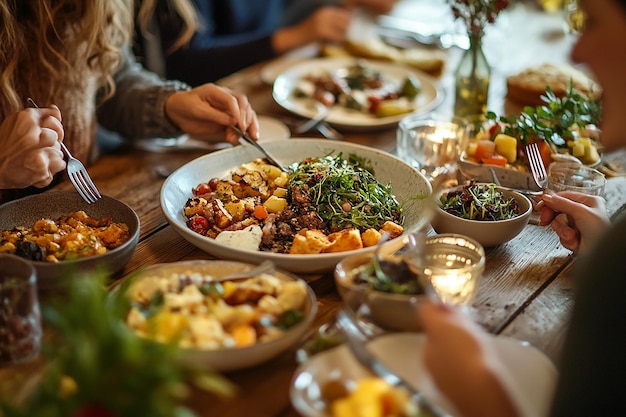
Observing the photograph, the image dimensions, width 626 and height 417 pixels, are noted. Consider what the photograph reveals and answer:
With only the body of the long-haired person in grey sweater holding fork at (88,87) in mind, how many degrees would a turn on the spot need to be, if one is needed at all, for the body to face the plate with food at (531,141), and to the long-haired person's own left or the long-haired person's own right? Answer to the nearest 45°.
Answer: approximately 45° to the long-haired person's own left

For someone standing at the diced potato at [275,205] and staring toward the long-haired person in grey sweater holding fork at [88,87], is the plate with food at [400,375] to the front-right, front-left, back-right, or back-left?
back-left

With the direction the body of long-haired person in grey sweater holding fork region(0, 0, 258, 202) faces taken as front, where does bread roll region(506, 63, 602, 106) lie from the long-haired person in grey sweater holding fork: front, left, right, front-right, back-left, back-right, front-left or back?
front-left

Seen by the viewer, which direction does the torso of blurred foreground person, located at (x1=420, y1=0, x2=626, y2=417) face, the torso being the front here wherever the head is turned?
to the viewer's left

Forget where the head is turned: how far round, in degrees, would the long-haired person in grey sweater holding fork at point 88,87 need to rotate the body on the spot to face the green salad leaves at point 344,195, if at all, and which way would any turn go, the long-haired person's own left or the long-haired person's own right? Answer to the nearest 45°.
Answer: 0° — they already face it

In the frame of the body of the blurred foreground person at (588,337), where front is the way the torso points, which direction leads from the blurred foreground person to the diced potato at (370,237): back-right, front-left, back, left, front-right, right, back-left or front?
front-right

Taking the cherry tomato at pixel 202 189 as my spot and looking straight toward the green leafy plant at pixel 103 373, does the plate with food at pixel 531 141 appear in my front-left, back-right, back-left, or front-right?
back-left

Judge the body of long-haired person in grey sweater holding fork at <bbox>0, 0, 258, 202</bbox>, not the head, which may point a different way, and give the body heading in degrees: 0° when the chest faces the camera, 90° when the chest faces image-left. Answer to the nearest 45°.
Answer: approximately 315°

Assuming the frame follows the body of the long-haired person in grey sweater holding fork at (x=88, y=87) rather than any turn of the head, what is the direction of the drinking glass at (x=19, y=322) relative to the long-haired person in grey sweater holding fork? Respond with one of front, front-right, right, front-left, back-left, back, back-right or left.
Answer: front-right

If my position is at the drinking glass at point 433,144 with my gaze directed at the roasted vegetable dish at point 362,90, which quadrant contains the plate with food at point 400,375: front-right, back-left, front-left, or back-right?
back-left

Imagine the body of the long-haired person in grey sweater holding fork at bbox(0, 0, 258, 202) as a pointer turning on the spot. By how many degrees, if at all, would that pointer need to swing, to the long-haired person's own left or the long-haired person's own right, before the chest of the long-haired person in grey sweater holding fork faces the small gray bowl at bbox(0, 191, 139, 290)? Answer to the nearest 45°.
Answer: approximately 45° to the long-haired person's own right

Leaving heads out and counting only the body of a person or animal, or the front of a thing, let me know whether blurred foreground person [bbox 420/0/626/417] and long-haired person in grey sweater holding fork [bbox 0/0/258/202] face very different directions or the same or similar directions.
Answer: very different directions

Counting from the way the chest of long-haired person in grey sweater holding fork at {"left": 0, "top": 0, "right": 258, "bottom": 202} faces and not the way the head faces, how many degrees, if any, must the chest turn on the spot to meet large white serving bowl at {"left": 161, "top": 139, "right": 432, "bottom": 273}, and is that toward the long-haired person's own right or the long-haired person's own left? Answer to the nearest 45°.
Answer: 0° — they already face it
